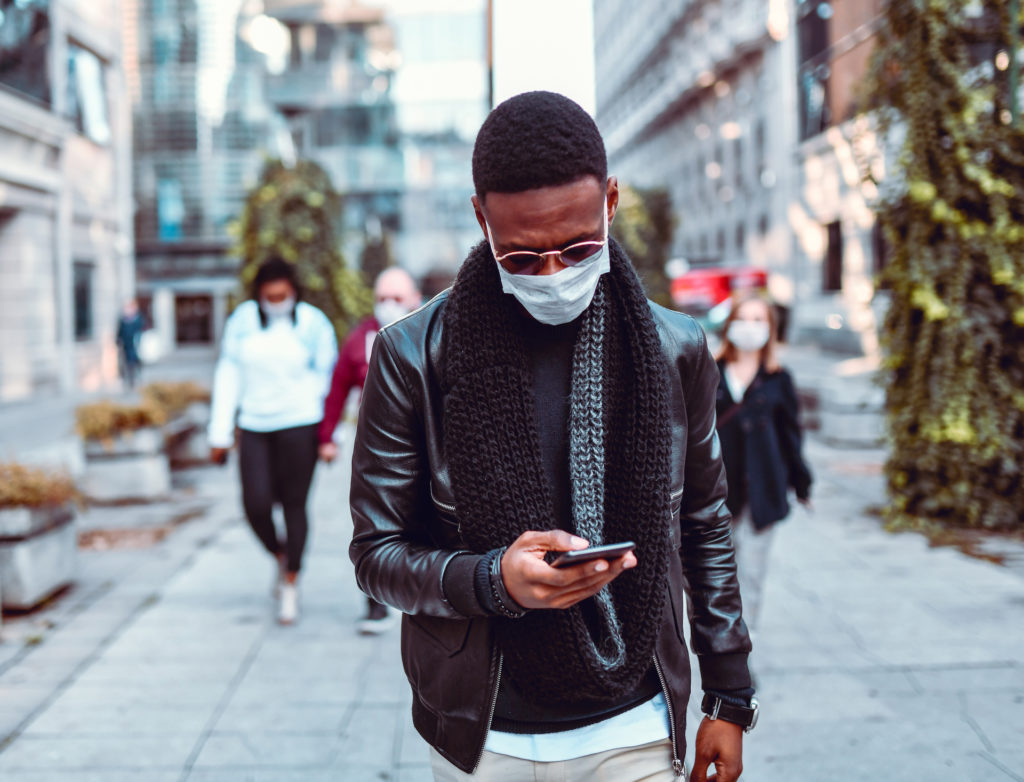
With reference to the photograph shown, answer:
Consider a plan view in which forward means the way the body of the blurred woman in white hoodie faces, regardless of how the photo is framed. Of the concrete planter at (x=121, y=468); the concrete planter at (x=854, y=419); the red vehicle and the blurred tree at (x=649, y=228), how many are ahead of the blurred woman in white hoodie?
0

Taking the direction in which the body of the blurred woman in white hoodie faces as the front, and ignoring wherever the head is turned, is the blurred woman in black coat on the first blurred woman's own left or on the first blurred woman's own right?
on the first blurred woman's own left

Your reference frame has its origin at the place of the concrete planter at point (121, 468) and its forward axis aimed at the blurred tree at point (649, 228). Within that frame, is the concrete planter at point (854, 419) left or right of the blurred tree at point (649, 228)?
right

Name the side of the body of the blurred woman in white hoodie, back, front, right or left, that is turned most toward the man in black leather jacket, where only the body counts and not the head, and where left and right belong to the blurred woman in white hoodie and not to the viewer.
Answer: front

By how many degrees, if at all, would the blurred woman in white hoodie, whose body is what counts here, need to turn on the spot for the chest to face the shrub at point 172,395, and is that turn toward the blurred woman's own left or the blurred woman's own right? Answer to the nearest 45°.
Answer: approximately 180°

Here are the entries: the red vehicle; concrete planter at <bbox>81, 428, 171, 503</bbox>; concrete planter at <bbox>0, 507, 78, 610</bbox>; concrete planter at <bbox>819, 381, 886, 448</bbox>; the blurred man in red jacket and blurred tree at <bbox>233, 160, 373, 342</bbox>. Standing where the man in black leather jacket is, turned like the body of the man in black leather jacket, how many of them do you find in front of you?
0

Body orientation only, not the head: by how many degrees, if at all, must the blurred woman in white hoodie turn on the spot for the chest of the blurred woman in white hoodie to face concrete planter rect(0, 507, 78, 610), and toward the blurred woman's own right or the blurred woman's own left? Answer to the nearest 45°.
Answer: approximately 90° to the blurred woman's own right

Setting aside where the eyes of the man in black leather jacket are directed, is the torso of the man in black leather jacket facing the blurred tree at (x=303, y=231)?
no

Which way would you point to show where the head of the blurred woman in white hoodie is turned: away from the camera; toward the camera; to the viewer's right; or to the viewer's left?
toward the camera

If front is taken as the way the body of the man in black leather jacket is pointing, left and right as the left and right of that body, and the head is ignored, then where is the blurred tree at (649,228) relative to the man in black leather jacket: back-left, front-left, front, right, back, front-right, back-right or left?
back

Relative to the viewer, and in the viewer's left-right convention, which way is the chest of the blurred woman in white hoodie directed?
facing the viewer

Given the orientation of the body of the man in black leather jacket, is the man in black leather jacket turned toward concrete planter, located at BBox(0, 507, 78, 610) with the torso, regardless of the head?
no

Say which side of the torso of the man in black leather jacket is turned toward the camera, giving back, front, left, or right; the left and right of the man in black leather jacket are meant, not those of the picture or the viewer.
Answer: front

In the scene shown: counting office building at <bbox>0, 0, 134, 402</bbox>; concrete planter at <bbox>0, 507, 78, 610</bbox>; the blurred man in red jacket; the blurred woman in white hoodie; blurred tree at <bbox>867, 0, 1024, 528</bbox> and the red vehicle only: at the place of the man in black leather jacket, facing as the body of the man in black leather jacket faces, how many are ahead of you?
0

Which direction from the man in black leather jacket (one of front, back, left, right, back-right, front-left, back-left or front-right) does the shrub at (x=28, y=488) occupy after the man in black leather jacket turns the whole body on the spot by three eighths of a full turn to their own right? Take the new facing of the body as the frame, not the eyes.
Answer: front

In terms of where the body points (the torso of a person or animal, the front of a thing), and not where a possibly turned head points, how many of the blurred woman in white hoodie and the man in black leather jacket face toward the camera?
2

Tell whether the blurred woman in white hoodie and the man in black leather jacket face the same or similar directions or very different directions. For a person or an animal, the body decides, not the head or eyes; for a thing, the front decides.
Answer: same or similar directions

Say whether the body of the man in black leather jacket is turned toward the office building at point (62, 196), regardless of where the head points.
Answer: no

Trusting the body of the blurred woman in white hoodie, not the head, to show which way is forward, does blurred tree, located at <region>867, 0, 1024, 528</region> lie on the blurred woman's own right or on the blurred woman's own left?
on the blurred woman's own left

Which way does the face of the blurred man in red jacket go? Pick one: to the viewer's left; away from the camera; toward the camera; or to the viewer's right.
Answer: toward the camera

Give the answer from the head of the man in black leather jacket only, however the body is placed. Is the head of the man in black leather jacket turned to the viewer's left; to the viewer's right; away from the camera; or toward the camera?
toward the camera
